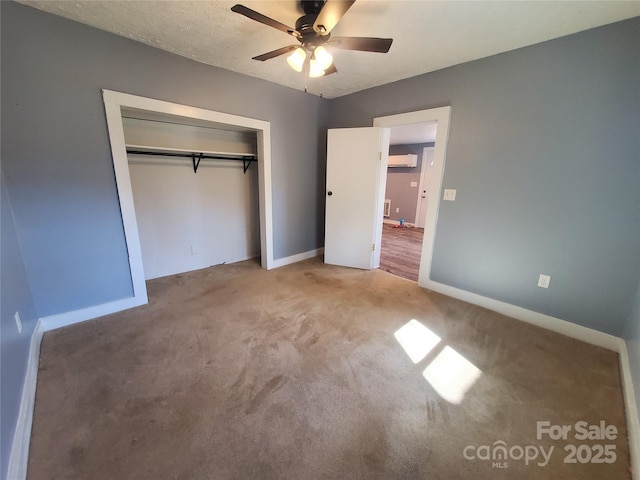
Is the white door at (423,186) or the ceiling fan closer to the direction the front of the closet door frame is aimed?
the ceiling fan

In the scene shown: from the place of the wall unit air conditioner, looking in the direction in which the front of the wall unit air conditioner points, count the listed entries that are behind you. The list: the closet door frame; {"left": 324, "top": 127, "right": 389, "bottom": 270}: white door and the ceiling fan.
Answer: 0

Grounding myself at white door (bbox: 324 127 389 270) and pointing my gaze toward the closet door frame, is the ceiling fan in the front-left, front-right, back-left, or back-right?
front-left

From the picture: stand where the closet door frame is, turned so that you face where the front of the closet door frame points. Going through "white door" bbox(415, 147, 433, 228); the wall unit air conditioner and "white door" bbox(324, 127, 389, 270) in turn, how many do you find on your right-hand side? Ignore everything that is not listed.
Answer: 0

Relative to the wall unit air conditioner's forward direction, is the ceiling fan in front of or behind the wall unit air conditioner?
in front

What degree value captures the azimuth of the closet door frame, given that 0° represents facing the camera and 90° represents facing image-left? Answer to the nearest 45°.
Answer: approximately 315°

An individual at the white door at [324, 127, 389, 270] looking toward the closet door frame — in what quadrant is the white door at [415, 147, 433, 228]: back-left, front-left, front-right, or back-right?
back-right

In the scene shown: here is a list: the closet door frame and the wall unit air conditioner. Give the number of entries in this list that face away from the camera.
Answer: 0

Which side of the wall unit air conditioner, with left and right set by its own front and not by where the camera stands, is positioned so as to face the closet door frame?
front

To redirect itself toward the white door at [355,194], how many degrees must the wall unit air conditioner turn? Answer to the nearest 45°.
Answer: approximately 45° to its left

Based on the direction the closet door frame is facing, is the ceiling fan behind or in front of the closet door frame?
in front

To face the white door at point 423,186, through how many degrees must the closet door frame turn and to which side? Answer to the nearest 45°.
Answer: approximately 45° to its left

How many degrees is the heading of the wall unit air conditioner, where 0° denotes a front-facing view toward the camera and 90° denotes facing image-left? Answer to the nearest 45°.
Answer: approximately 45°
